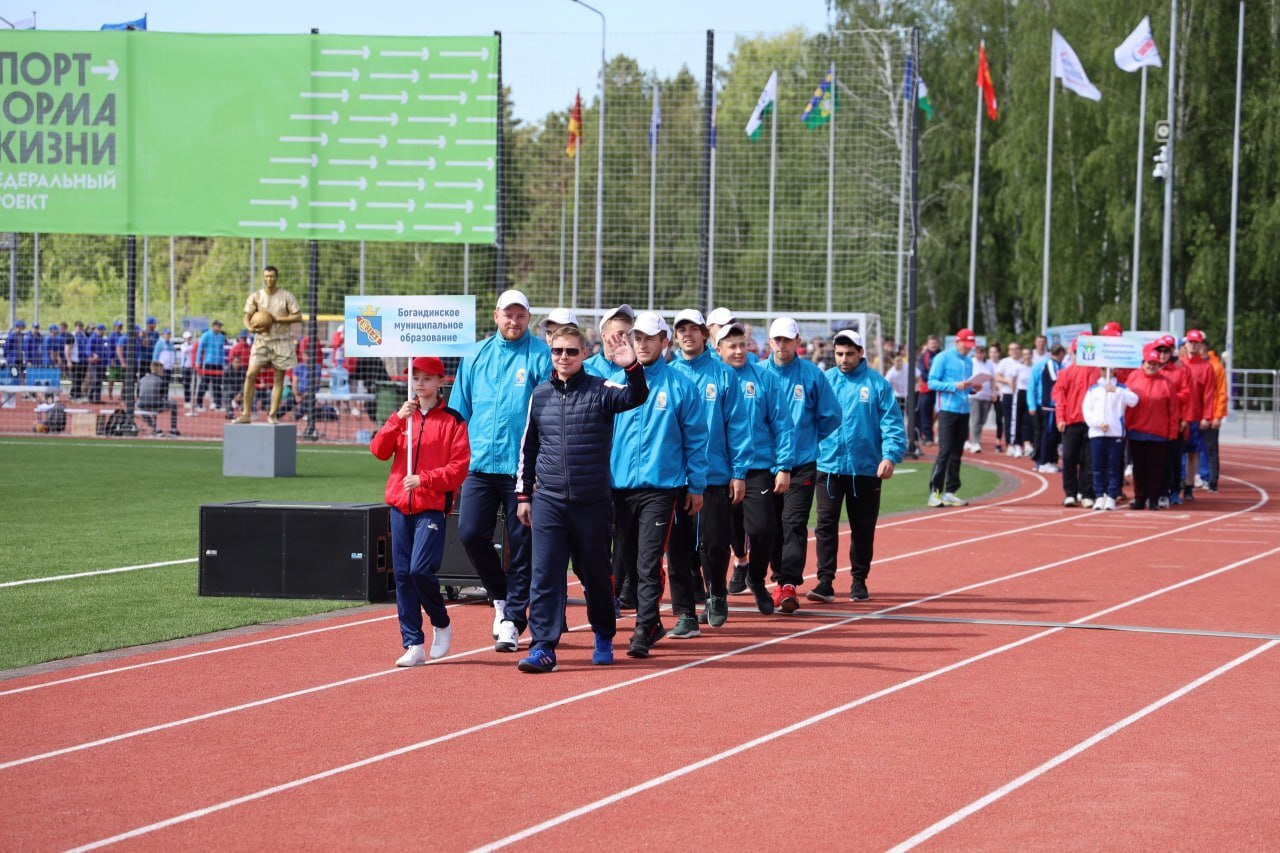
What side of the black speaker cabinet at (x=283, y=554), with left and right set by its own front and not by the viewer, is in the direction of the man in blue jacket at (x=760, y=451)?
left

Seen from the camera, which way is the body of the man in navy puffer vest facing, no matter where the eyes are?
toward the camera

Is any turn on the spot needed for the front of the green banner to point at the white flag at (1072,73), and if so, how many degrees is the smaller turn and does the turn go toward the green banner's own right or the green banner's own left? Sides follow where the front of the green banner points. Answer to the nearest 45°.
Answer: approximately 135° to the green banner's own left

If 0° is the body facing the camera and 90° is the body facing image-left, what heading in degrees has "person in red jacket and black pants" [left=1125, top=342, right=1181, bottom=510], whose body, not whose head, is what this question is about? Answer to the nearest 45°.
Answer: approximately 0°

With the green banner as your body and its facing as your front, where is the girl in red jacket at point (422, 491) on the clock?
The girl in red jacket is roughly at 12 o'clock from the green banner.

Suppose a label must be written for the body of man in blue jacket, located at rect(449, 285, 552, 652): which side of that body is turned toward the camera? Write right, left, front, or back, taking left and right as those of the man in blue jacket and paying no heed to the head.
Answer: front

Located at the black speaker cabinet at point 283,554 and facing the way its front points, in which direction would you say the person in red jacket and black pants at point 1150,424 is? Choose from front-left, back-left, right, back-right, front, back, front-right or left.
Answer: back-left

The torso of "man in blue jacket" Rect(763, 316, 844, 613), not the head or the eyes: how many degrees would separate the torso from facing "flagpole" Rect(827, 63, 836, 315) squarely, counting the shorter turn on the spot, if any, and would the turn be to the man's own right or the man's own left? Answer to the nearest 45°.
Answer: approximately 135° to the man's own right

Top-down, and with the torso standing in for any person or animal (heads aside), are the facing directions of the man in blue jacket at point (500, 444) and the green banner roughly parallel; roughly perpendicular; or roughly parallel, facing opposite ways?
roughly parallel

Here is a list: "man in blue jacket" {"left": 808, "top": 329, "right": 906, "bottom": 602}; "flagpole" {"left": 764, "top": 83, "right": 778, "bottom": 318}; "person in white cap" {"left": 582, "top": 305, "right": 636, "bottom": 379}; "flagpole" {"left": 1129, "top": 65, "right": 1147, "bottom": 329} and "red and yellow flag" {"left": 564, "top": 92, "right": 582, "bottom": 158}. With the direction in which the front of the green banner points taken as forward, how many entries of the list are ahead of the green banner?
2

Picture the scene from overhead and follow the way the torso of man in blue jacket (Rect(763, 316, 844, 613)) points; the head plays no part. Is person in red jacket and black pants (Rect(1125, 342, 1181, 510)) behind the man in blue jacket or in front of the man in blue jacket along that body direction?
behind

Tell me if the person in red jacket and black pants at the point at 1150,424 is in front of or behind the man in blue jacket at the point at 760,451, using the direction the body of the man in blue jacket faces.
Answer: behind

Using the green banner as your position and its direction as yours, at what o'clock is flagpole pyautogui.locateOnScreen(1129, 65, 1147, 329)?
The flagpole is roughly at 8 o'clock from the green banner.
